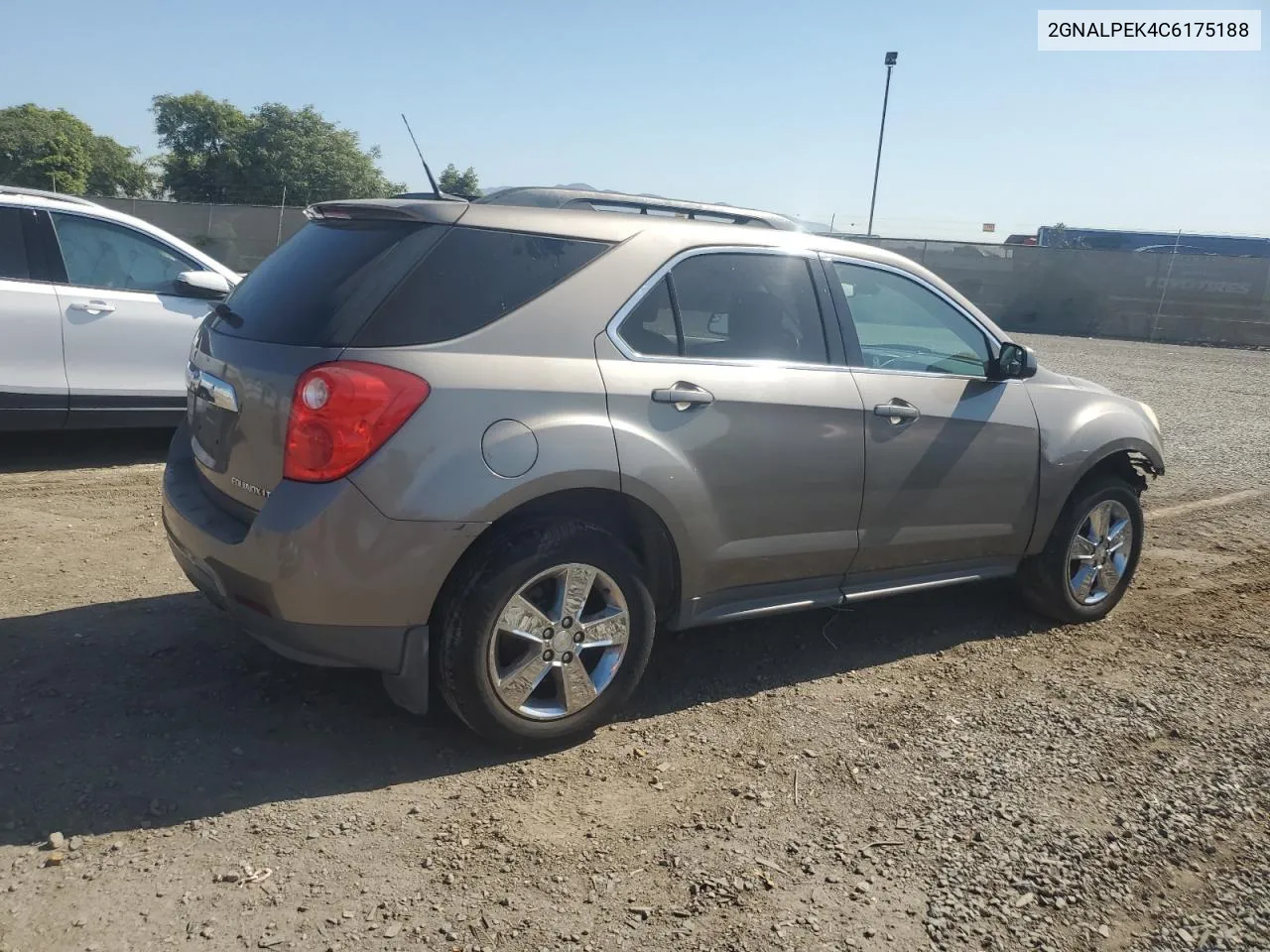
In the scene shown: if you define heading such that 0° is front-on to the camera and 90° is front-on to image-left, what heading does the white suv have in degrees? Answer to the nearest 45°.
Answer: approximately 270°

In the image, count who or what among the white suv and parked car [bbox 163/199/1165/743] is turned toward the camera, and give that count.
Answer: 0

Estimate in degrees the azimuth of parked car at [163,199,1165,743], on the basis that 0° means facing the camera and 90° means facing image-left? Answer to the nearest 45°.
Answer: approximately 225°

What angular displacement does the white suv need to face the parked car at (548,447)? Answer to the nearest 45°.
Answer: approximately 90° to its right

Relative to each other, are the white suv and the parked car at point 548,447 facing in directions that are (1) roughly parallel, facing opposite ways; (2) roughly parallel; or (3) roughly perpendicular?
roughly parallel

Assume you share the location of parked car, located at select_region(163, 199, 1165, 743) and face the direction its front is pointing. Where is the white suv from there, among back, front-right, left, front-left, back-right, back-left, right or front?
left
